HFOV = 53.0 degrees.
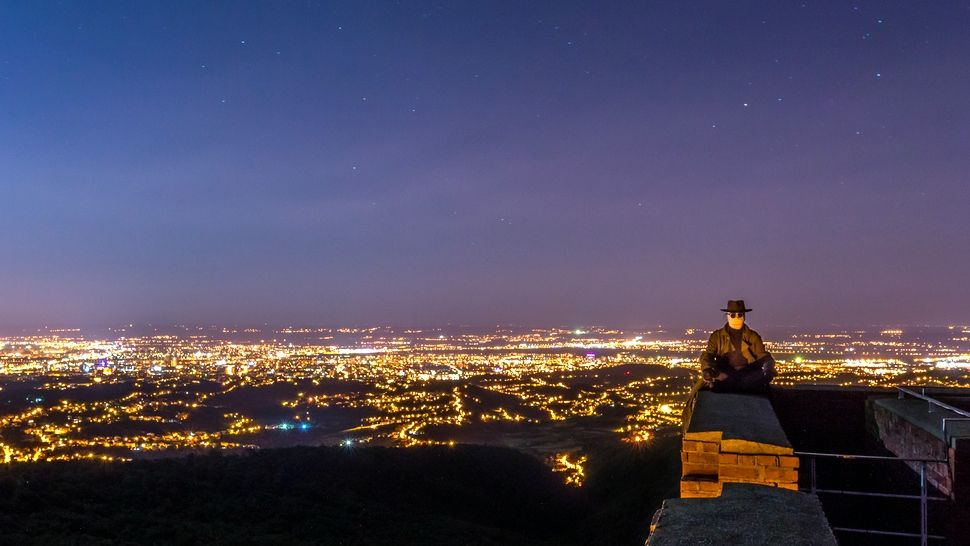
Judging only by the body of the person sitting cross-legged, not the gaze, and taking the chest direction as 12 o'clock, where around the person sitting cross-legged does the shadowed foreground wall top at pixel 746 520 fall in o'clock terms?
The shadowed foreground wall top is roughly at 12 o'clock from the person sitting cross-legged.

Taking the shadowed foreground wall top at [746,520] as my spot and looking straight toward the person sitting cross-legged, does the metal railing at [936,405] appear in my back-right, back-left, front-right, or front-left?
front-right

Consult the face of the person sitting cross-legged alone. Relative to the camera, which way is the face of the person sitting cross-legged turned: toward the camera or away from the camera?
toward the camera

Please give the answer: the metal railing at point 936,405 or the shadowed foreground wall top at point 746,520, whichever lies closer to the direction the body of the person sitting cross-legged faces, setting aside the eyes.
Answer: the shadowed foreground wall top

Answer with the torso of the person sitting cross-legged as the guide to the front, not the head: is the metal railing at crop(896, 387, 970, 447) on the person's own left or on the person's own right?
on the person's own left

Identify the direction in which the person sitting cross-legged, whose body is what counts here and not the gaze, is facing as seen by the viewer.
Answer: toward the camera
